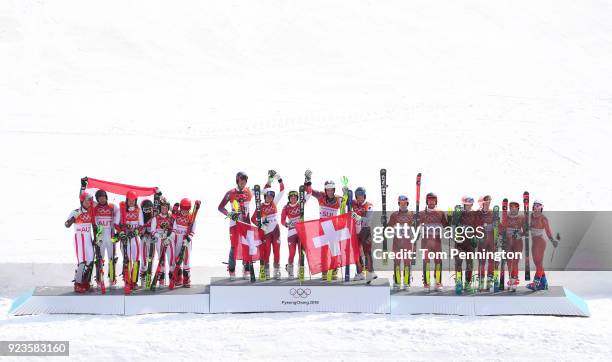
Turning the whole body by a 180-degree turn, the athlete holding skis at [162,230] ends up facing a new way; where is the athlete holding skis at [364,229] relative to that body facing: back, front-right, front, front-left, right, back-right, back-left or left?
right

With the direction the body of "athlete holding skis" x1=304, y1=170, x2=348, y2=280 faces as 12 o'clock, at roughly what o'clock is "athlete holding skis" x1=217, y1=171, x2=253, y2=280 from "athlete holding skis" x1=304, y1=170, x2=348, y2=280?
"athlete holding skis" x1=217, y1=171, x2=253, y2=280 is roughly at 3 o'clock from "athlete holding skis" x1=304, y1=170, x2=348, y2=280.

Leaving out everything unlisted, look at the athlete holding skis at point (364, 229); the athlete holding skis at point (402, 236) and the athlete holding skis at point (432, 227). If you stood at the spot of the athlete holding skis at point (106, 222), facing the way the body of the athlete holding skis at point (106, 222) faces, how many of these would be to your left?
3

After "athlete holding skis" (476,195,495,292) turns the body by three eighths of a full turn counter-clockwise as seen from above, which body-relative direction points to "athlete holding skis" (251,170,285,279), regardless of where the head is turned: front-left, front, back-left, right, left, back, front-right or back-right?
back-left

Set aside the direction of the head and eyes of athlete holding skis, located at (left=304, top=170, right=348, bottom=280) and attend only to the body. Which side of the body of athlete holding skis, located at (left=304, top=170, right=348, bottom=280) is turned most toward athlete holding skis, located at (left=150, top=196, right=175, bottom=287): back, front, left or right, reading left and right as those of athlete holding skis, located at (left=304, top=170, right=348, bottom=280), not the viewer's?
right

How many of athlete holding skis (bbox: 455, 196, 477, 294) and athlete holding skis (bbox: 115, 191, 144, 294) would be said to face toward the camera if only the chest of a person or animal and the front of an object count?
2

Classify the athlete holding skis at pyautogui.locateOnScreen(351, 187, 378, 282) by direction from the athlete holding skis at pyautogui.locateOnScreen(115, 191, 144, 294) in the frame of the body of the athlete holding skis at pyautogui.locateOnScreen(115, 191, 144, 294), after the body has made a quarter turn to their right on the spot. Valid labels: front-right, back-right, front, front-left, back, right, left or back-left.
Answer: back

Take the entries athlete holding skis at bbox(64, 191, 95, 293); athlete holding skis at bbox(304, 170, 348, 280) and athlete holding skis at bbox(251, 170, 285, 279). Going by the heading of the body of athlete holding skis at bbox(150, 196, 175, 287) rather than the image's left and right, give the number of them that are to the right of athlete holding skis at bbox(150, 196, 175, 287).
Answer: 1

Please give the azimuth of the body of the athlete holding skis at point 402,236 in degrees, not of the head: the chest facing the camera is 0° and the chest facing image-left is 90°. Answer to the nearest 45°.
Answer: approximately 0°

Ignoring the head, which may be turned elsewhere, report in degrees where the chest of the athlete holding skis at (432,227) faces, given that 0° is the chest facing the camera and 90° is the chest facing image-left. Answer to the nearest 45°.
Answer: approximately 0°

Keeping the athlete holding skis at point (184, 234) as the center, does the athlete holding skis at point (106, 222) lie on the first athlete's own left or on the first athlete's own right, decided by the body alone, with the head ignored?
on the first athlete's own right
